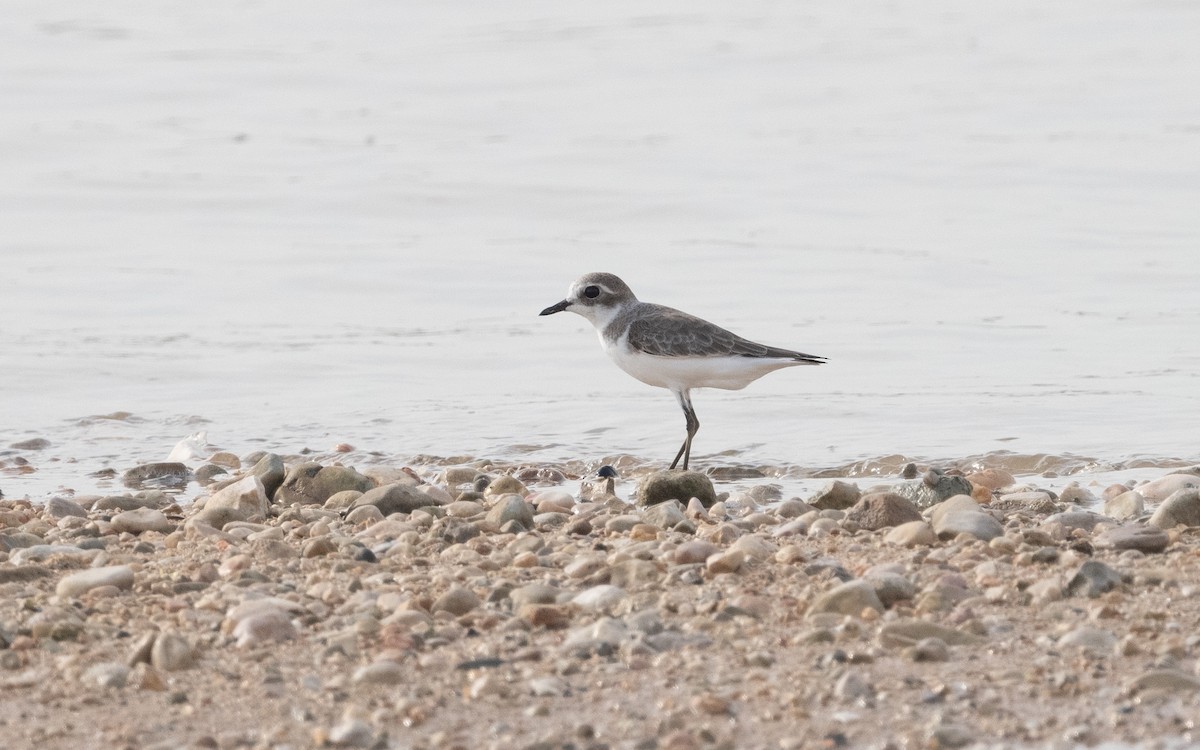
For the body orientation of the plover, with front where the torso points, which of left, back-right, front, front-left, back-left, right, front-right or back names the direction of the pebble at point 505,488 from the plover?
front-left

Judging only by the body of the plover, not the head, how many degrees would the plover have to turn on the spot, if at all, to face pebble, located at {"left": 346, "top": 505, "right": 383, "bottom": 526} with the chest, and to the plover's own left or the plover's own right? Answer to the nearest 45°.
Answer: approximately 45° to the plover's own left

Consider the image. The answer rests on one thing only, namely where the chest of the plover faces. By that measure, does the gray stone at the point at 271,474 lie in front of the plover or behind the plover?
in front

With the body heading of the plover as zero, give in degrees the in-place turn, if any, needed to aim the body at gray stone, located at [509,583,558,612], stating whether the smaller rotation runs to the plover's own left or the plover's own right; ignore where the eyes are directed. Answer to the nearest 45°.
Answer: approximately 90° to the plover's own left

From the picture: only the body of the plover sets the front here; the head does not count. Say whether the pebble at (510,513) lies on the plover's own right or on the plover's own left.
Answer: on the plover's own left

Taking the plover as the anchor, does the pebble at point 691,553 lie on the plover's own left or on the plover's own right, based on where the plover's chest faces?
on the plover's own left

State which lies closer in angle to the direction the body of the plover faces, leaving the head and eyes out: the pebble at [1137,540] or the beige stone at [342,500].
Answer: the beige stone

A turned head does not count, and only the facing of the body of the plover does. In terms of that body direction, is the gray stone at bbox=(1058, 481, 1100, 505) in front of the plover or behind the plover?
behind

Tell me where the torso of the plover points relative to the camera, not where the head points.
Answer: to the viewer's left

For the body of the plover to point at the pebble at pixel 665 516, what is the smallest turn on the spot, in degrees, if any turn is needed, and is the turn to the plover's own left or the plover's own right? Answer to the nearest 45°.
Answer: approximately 90° to the plover's own left

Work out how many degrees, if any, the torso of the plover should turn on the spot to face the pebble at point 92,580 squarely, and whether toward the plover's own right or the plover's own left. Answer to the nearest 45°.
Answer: approximately 45° to the plover's own left

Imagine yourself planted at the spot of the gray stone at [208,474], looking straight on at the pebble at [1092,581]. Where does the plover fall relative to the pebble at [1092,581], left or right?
left

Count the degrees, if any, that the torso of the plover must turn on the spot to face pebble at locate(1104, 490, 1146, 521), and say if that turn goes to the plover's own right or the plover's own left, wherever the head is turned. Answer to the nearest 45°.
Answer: approximately 135° to the plover's own left

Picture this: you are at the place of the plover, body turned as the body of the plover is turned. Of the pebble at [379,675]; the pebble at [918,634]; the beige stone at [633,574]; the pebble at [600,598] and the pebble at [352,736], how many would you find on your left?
5

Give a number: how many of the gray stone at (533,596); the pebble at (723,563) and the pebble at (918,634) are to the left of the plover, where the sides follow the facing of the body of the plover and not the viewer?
3

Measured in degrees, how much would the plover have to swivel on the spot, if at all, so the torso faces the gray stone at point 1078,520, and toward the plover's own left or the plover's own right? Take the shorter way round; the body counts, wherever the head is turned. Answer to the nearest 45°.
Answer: approximately 135° to the plover's own left

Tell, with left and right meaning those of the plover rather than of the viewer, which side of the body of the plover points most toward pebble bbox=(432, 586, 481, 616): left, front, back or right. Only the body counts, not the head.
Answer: left

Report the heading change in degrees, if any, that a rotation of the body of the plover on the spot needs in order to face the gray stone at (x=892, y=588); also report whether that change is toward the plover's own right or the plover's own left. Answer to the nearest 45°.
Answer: approximately 90° to the plover's own left

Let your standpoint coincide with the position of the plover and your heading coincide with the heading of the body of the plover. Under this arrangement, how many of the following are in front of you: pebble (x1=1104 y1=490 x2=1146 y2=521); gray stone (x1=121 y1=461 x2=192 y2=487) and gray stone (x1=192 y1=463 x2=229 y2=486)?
2

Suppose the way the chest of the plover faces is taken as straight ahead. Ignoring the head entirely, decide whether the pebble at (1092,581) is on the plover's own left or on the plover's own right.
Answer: on the plover's own left
